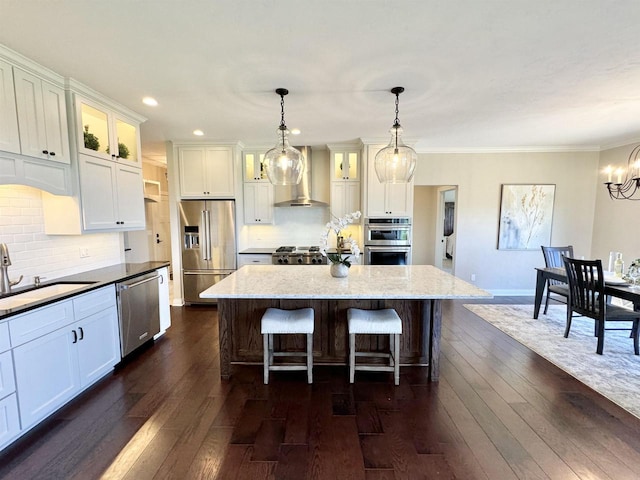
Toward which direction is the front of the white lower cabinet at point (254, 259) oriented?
toward the camera

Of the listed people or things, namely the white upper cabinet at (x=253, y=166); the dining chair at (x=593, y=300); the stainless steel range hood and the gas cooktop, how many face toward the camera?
3

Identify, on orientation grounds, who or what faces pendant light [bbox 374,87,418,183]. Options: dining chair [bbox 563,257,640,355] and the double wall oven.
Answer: the double wall oven

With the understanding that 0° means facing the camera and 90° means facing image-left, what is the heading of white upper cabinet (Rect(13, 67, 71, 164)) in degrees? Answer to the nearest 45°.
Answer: approximately 315°

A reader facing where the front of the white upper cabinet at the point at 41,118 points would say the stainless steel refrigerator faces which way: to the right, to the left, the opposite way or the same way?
to the right

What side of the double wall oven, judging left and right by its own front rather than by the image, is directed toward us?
front

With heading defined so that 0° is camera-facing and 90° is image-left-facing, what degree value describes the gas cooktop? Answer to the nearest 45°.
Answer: approximately 0°

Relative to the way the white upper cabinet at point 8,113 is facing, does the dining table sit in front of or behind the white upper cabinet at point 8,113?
in front

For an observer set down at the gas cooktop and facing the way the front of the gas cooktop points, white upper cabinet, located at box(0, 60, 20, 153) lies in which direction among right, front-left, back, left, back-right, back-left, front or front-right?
front-right
